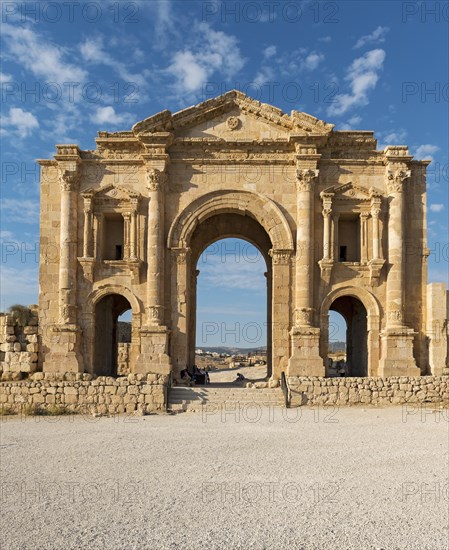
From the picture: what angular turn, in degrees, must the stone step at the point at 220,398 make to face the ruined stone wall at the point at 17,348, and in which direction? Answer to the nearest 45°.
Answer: approximately 90° to its right

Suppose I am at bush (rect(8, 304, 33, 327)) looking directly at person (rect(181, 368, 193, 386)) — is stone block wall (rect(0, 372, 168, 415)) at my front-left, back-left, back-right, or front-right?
front-right

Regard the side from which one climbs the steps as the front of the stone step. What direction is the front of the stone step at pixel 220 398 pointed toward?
toward the camera

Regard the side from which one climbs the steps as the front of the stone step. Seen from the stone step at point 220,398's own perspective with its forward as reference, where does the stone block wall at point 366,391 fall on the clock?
The stone block wall is roughly at 9 o'clock from the stone step.

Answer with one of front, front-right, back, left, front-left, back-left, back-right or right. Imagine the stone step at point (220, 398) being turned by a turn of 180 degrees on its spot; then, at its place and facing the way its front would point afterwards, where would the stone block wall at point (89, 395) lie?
left

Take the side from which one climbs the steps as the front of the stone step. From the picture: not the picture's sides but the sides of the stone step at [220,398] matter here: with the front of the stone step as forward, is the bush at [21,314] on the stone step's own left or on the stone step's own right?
on the stone step's own right

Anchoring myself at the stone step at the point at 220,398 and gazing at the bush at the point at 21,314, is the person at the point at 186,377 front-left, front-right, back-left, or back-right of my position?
front-right

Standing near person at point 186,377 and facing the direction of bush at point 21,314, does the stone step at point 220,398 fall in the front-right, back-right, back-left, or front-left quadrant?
back-left

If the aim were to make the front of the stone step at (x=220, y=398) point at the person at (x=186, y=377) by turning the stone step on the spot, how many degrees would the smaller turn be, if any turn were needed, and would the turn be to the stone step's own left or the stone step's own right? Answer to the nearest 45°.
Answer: approximately 135° to the stone step's own right
